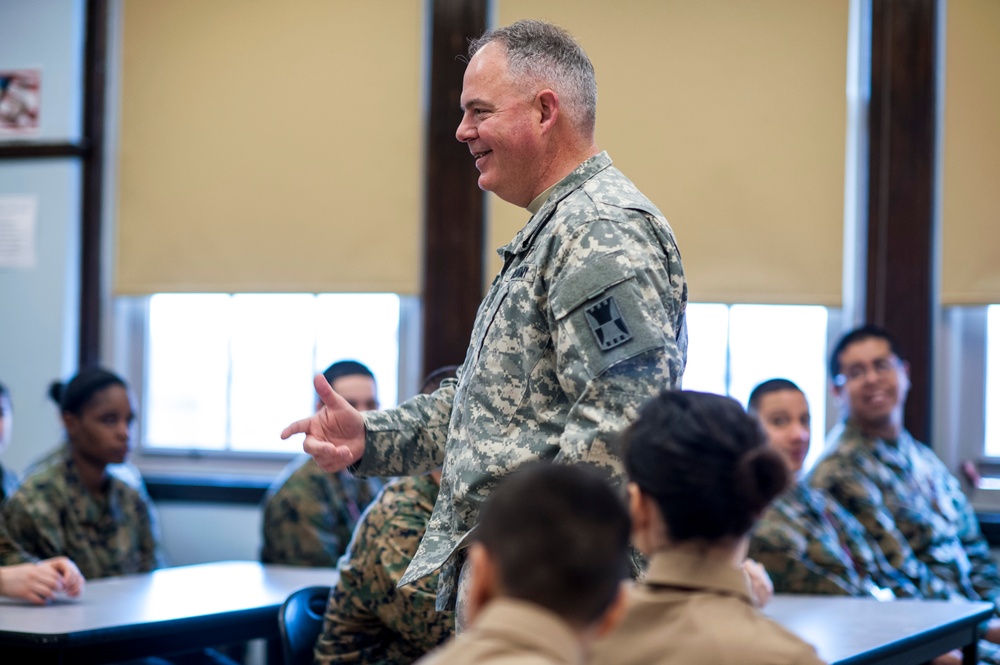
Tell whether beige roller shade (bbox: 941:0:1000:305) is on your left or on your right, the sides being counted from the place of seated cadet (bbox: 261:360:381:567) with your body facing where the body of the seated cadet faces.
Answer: on your left

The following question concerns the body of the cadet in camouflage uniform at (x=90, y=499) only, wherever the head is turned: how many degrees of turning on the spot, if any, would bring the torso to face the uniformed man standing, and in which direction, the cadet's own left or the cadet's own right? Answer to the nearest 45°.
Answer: approximately 45° to the cadet's own right

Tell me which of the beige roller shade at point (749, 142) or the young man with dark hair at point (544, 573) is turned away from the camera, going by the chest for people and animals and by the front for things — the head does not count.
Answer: the young man with dark hair

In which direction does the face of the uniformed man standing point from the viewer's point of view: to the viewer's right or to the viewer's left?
to the viewer's left

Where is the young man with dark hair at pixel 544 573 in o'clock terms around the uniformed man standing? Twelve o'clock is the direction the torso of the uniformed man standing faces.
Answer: The young man with dark hair is roughly at 9 o'clock from the uniformed man standing.

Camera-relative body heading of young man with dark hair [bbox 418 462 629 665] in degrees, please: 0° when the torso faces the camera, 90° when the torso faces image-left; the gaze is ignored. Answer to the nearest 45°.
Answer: approximately 180°

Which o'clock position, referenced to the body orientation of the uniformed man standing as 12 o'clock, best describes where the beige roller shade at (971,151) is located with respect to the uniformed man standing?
The beige roller shade is roughly at 4 o'clock from the uniformed man standing.

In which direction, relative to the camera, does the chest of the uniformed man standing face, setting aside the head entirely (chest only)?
to the viewer's left

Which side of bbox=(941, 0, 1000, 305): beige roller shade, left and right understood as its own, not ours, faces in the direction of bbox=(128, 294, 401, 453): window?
right

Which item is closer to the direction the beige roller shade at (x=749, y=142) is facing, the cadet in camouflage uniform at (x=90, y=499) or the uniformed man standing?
the uniformed man standing

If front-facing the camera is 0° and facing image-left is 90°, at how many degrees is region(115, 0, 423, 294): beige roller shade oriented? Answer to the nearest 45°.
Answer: approximately 0°

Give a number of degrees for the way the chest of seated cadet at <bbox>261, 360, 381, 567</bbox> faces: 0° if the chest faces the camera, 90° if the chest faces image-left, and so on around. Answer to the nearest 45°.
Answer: approximately 315°

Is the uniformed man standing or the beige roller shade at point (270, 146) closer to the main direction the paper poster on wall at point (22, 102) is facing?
the uniformed man standing

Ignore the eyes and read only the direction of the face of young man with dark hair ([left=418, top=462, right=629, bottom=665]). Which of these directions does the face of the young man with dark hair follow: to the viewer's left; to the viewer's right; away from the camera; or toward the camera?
away from the camera

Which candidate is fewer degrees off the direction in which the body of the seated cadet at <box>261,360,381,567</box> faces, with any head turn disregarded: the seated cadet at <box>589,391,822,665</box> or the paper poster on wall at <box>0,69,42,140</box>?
the seated cadet

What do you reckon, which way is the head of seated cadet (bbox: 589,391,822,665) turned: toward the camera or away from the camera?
away from the camera
